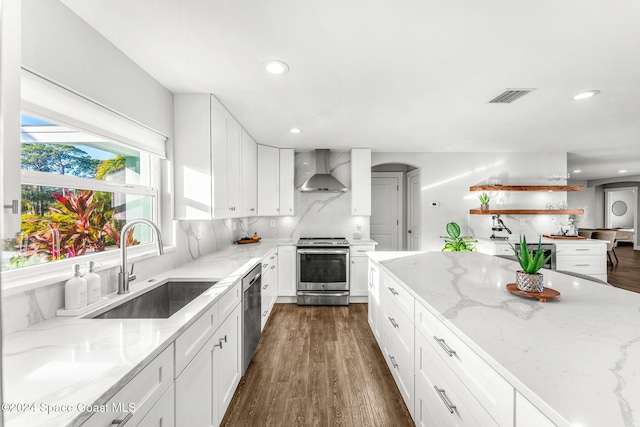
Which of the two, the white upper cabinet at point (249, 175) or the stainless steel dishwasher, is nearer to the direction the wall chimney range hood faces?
the stainless steel dishwasher

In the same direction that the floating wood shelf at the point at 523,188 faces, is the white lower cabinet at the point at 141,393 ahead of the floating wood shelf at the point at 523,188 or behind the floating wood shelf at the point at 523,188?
ahead

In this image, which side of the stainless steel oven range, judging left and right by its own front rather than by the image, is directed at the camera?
front

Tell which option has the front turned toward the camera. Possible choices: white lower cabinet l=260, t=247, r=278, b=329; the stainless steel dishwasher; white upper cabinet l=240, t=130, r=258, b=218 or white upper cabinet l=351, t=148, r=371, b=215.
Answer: white upper cabinet l=351, t=148, r=371, b=215

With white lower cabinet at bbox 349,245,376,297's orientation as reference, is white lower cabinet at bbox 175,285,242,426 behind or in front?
in front

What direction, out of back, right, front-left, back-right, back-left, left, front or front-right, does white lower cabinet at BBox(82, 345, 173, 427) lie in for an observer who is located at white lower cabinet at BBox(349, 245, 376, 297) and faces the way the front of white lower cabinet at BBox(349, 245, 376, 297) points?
front

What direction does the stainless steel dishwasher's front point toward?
to the viewer's right

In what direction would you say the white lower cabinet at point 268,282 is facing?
to the viewer's right

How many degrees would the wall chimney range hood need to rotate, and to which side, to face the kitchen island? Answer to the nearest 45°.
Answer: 0° — it already faces it

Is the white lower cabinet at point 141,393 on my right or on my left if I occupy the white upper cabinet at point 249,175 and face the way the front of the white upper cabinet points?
on my right

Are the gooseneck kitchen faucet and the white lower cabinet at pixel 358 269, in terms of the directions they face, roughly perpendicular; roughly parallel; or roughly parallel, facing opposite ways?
roughly perpendicular

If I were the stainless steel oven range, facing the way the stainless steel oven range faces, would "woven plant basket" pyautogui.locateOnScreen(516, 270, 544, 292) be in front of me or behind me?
in front

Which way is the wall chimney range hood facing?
toward the camera

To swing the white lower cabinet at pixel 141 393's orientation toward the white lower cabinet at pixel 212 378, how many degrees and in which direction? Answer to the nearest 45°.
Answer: approximately 90° to its left

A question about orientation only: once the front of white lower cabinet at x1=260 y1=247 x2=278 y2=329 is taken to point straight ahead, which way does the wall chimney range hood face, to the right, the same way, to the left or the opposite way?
to the right

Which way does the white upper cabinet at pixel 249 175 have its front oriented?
to the viewer's right

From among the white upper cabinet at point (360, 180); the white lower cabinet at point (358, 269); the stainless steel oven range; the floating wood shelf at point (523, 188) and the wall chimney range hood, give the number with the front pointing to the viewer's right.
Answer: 0

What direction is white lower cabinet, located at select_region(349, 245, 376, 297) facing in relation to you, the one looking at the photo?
facing the viewer
